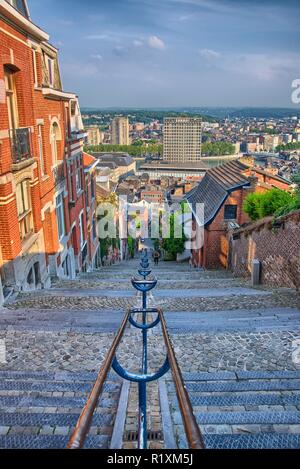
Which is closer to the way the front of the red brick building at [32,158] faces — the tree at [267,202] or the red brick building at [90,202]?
the tree

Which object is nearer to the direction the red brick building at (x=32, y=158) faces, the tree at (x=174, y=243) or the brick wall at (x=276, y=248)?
the brick wall

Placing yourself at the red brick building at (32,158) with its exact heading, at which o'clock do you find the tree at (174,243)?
The tree is roughly at 10 o'clock from the red brick building.

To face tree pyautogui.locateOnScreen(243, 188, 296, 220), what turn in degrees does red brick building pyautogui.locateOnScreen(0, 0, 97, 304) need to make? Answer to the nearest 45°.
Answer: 0° — it already faces it

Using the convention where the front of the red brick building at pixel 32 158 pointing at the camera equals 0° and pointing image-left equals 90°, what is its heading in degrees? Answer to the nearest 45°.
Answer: approximately 270°

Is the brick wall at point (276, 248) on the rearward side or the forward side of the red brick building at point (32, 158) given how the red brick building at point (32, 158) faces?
on the forward side

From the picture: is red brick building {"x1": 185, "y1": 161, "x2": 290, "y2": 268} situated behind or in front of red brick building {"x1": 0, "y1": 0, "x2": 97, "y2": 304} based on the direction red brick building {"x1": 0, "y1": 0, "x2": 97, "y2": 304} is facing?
in front

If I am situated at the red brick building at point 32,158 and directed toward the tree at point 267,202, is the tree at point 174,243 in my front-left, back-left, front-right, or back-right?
front-left

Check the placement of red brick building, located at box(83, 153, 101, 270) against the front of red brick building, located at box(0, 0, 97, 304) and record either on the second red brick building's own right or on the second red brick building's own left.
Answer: on the second red brick building's own left

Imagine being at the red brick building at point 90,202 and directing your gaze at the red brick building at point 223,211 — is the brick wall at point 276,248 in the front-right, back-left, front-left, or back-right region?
front-right
